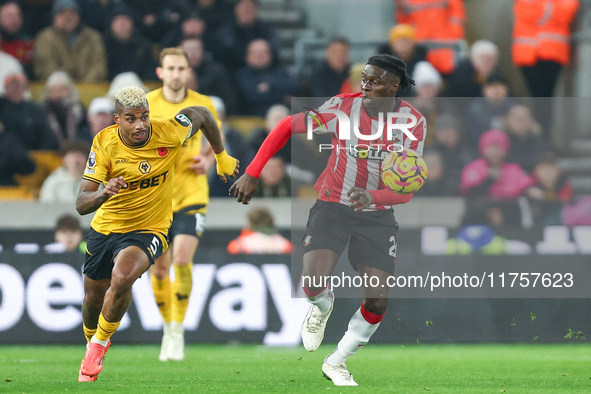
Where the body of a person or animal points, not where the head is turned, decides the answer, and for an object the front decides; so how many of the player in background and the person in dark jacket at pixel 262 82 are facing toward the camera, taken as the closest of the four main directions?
2

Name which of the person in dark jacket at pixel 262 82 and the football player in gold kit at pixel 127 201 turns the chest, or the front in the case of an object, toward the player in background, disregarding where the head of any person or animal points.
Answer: the person in dark jacket

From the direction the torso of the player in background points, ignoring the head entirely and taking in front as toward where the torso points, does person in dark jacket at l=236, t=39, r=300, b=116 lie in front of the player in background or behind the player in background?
behind

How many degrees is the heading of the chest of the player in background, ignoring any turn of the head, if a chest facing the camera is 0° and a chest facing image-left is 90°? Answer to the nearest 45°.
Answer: approximately 0°

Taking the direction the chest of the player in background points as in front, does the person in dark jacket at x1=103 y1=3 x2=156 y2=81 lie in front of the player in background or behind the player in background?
behind

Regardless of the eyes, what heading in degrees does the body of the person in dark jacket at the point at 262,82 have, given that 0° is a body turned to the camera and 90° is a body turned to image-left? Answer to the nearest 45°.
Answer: approximately 0°

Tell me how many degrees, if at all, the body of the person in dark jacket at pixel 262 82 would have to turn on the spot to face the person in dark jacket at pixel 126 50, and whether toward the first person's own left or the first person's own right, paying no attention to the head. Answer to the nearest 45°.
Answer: approximately 90° to the first person's own right

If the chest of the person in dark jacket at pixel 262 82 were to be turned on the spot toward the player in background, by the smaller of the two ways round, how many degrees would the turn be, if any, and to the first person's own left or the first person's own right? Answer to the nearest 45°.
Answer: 0° — they already face them

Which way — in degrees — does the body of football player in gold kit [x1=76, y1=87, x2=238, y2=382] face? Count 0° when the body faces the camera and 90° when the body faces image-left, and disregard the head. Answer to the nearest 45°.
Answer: approximately 315°
